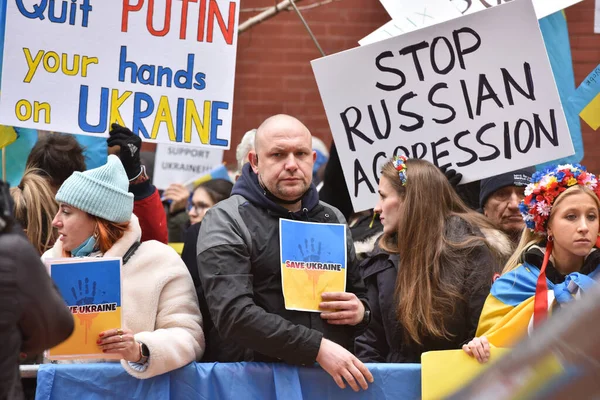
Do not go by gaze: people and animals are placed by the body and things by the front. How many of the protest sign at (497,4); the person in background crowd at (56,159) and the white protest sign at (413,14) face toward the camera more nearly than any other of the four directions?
2

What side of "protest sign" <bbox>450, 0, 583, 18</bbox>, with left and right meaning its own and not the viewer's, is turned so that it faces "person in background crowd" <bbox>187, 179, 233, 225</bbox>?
right

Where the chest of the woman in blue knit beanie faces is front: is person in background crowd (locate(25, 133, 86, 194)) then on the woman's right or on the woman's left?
on the woman's right

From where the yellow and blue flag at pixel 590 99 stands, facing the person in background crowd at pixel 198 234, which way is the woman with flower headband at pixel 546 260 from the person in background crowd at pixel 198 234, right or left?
left

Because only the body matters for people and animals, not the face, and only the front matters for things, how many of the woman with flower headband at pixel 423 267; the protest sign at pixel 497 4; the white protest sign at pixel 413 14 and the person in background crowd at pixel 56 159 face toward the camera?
2

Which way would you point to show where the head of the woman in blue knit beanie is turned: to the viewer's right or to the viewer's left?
to the viewer's left

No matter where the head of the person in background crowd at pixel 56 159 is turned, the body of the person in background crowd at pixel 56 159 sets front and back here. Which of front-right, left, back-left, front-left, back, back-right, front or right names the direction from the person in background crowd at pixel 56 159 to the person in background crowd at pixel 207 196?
front-right

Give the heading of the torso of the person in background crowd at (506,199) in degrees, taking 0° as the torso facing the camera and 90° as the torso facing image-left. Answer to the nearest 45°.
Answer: approximately 315°

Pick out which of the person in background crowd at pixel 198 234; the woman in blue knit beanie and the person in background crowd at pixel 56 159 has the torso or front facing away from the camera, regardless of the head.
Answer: the person in background crowd at pixel 56 159

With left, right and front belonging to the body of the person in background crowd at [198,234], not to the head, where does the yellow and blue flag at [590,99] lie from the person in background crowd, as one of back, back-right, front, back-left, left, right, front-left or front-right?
back-left

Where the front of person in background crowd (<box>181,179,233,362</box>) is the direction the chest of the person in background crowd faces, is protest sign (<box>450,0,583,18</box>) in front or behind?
behind
